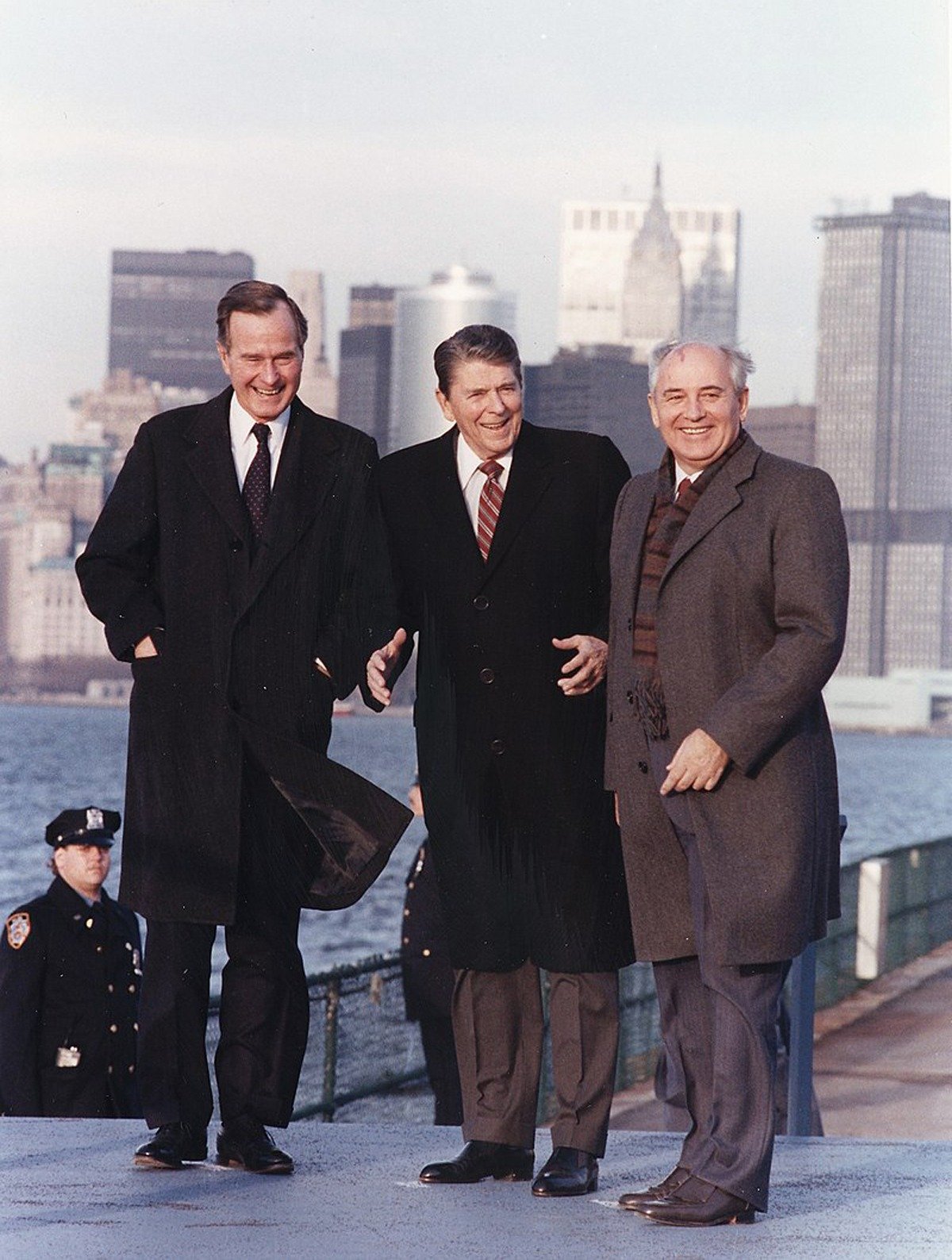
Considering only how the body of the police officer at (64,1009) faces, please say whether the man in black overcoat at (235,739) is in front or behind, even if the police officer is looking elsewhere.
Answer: in front

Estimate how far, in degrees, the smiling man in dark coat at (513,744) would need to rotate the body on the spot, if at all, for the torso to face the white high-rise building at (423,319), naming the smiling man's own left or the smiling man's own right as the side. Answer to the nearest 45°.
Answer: approximately 180°

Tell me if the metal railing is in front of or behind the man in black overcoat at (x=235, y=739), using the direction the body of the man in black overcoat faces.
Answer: behind

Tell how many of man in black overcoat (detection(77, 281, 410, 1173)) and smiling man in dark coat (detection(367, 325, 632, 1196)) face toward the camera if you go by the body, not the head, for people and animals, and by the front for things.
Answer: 2

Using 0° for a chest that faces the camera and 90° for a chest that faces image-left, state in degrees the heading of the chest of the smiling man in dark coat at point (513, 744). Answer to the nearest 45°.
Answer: approximately 0°

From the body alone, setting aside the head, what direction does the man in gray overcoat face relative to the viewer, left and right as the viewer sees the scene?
facing the viewer and to the left of the viewer

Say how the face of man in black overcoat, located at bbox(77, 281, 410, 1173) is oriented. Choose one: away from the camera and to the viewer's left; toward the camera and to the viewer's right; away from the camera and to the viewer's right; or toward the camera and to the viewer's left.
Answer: toward the camera and to the viewer's right

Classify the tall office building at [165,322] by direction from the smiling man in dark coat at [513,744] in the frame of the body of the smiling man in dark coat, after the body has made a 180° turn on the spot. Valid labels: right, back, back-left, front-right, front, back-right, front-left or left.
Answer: front

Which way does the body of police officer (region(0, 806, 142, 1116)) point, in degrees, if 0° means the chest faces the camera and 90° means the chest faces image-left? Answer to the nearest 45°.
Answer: approximately 315°

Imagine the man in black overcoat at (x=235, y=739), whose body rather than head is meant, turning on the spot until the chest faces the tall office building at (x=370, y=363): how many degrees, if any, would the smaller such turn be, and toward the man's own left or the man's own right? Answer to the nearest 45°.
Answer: approximately 180°

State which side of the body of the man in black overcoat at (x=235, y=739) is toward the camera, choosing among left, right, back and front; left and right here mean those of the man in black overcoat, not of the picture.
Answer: front
